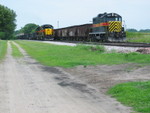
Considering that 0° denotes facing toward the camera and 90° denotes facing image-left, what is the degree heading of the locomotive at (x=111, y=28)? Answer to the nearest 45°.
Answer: approximately 315°
